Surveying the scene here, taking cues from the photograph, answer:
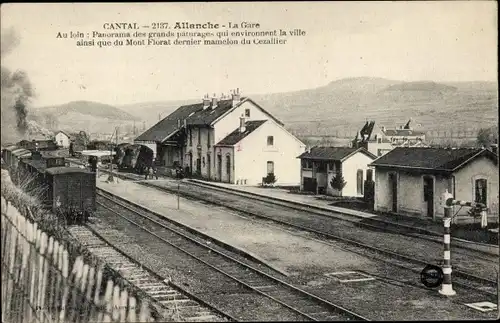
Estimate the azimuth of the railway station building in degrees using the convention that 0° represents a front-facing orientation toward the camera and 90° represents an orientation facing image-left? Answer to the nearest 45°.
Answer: approximately 45°

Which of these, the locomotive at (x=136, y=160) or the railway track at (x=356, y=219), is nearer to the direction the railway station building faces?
the locomotive

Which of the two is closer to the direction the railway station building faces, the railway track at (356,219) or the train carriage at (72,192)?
the train carriage

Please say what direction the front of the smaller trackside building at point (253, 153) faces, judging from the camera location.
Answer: facing the viewer and to the left of the viewer

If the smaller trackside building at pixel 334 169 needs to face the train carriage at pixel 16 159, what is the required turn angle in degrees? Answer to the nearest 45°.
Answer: approximately 90° to its right

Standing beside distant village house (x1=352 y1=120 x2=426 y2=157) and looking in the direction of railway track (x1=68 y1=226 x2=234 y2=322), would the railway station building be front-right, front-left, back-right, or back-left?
front-right
